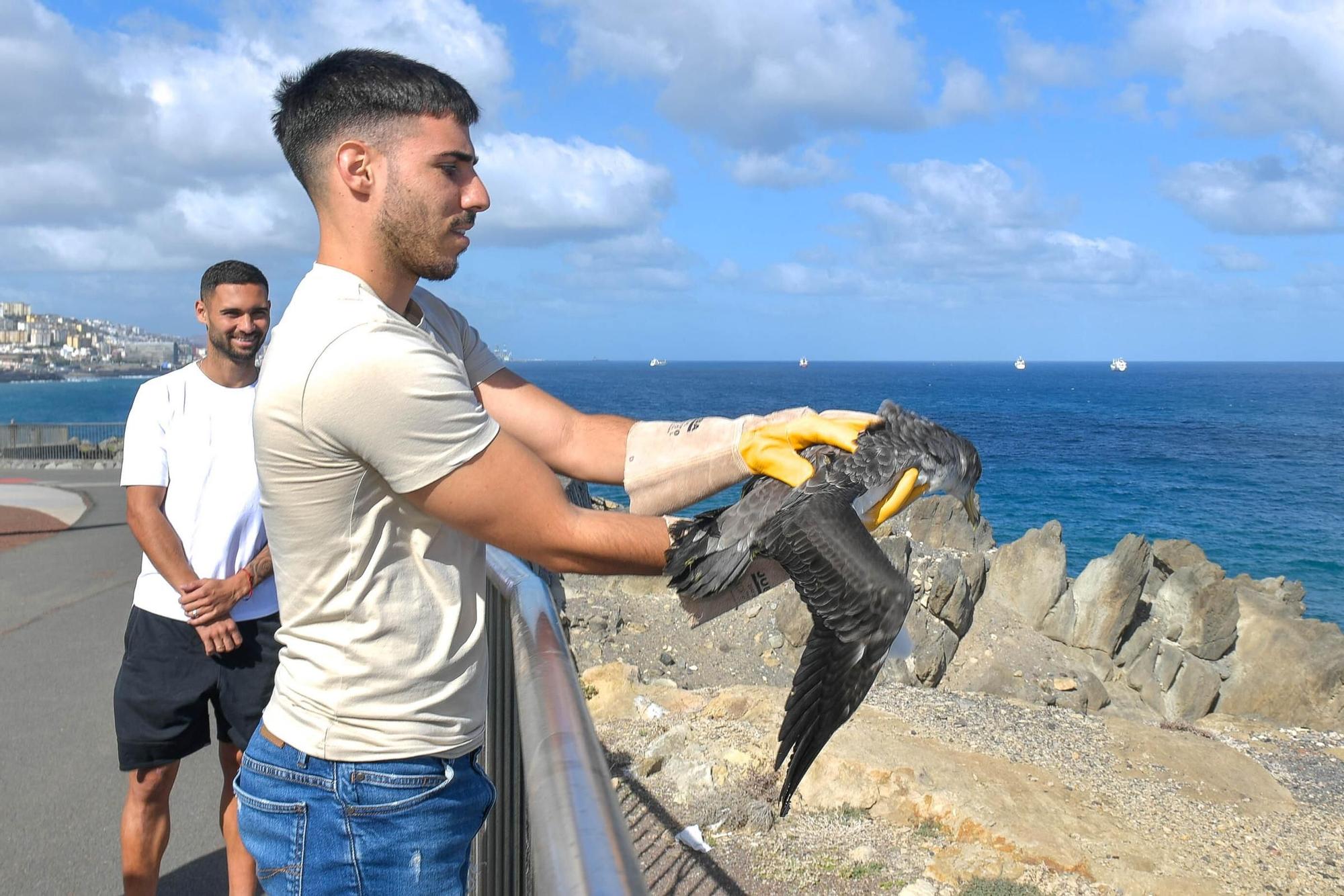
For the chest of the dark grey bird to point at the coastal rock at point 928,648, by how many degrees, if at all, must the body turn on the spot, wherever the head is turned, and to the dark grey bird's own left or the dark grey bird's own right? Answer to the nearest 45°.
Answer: approximately 90° to the dark grey bird's own left

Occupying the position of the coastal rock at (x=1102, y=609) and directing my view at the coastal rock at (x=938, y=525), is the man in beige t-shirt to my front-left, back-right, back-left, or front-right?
back-left

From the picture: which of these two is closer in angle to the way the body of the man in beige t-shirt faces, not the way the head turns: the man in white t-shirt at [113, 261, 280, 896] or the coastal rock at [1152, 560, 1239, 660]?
the coastal rock

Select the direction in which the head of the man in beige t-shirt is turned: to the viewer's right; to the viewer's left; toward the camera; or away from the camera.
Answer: to the viewer's right

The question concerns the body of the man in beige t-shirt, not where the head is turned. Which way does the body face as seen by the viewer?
to the viewer's right

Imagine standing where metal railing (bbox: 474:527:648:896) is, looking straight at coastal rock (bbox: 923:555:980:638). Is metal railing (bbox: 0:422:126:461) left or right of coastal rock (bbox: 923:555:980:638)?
left

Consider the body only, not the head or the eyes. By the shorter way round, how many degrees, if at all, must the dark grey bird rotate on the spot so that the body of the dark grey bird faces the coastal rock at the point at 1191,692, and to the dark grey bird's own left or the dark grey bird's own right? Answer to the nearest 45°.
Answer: approximately 45° to the dark grey bird's own left

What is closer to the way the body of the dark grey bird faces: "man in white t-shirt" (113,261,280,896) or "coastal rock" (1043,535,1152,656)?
the coastal rock

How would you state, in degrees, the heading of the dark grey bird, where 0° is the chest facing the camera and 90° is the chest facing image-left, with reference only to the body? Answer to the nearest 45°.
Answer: approximately 270°

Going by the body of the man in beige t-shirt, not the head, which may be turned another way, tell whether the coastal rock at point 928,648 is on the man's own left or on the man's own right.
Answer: on the man's own left

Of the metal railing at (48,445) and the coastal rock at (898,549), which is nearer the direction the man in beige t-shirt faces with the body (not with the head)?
the coastal rock
